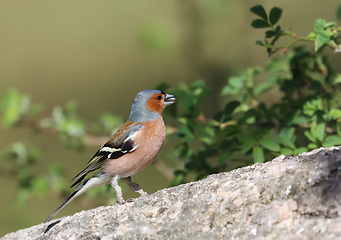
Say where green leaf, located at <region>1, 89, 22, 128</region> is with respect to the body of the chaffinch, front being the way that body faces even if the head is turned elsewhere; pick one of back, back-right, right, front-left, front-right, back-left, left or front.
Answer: back-left

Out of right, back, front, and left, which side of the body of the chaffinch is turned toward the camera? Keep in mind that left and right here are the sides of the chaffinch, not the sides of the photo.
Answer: right

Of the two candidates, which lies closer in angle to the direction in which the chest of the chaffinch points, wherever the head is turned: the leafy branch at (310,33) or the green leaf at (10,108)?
the leafy branch
